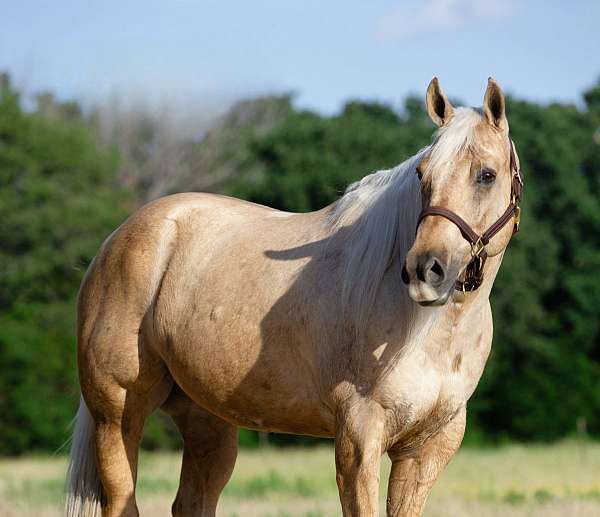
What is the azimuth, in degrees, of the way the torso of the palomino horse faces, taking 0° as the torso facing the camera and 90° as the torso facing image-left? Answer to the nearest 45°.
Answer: approximately 315°
